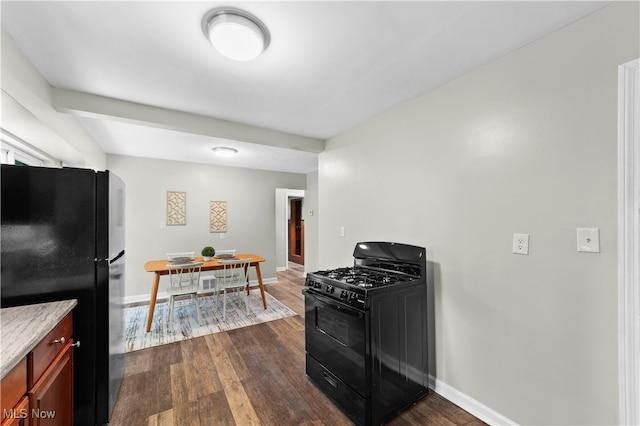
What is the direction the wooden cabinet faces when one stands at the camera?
facing to the right of the viewer

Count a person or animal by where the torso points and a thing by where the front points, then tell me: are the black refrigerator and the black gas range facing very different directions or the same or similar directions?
very different directions

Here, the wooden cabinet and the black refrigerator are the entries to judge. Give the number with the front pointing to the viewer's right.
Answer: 2

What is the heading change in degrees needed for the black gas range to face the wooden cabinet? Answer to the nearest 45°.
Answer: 0° — it already faces it

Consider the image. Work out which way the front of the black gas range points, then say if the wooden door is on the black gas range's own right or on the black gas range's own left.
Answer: on the black gas range's own right

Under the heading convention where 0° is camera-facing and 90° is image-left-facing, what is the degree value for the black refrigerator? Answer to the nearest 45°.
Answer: approximately 270°

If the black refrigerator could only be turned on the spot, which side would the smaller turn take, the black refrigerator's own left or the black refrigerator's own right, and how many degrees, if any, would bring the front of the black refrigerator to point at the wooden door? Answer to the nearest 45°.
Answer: approximately 45° to the black refrigerator's own left
